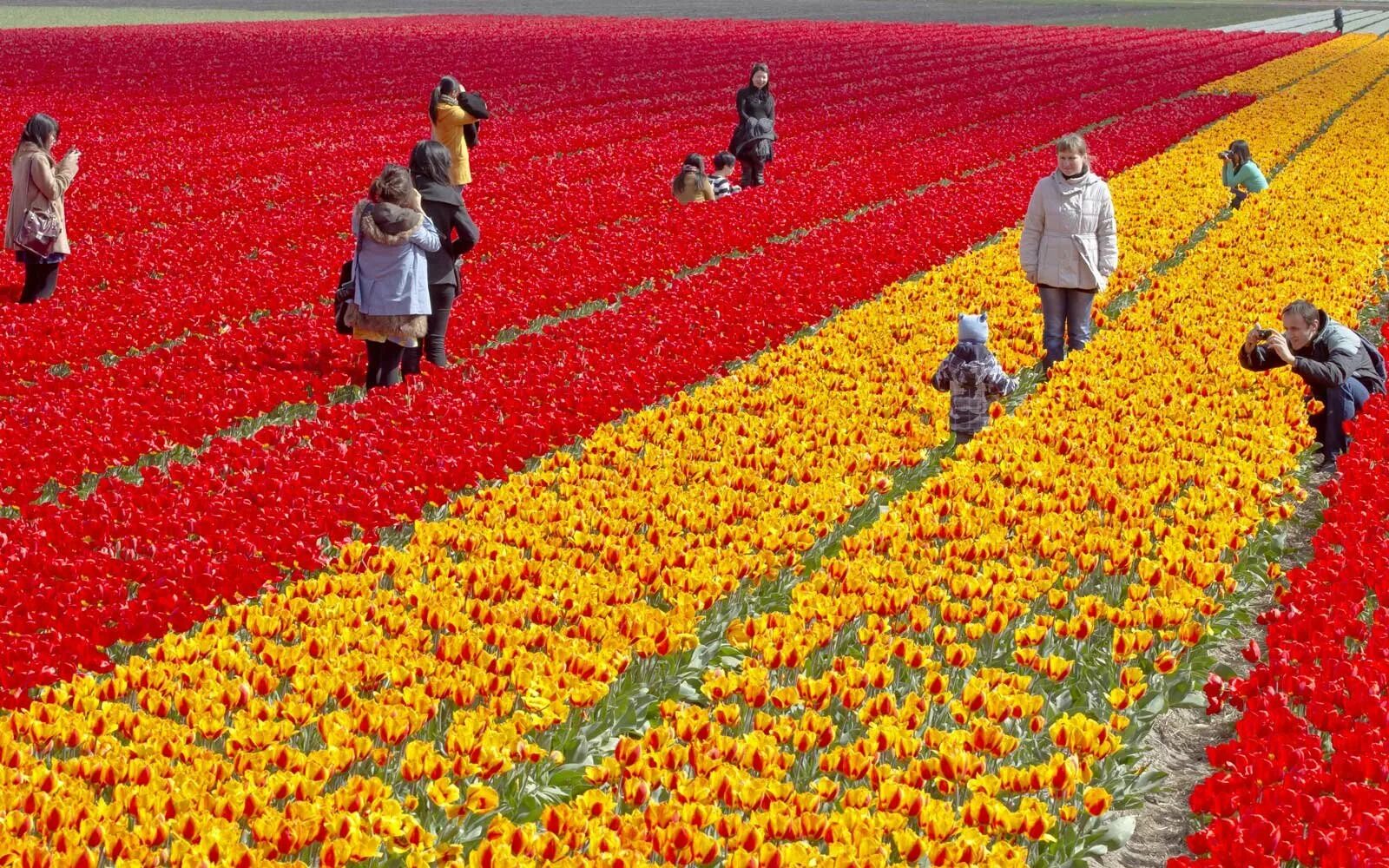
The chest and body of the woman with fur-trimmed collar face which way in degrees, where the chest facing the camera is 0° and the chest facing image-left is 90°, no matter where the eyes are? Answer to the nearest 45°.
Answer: approximately 180°

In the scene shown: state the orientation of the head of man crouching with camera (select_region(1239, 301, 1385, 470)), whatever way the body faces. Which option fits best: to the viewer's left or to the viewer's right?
to the viewer's left

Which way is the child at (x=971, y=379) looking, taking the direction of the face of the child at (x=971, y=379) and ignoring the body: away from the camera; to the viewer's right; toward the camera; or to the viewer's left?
away from the camera

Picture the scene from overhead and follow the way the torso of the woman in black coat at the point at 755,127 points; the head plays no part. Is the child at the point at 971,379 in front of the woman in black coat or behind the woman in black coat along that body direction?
in front

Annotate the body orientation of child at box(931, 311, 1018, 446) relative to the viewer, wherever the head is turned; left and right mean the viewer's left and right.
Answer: facing away from the viewer

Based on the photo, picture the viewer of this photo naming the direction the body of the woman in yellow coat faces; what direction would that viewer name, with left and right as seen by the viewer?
facing away from the viewer and to the right of the viewer

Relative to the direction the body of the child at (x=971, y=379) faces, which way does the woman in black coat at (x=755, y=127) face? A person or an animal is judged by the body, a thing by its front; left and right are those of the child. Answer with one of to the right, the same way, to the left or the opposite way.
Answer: the opposite way

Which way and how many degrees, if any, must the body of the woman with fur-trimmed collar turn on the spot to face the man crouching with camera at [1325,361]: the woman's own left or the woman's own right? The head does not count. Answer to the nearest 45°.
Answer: approximately 90° to the woman's own right

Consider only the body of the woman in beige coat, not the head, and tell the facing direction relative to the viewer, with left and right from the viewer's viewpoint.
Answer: facing to the right of the viewer

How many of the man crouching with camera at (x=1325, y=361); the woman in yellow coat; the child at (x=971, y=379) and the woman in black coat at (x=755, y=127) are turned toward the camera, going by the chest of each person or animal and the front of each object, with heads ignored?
1

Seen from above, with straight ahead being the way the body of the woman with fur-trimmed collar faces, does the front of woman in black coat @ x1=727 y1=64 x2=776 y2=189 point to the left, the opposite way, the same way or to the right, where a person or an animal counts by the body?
the opposite way

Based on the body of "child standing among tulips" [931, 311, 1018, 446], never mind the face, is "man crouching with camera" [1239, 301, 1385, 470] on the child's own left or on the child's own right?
on the child's own right

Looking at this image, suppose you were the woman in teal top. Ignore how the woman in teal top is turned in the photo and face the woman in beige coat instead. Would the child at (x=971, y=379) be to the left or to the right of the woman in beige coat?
left

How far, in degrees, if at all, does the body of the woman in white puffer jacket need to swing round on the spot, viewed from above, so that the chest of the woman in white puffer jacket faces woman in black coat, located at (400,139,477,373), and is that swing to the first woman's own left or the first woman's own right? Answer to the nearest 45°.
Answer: approximately 90° to the first woman's own right

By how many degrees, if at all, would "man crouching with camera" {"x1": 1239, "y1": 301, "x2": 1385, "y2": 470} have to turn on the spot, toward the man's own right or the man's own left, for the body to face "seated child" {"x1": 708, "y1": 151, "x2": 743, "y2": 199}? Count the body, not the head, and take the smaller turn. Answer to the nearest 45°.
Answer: approximately 45° to the man's own right

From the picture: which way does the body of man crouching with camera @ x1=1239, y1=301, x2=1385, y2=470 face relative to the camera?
to the viewer's left
